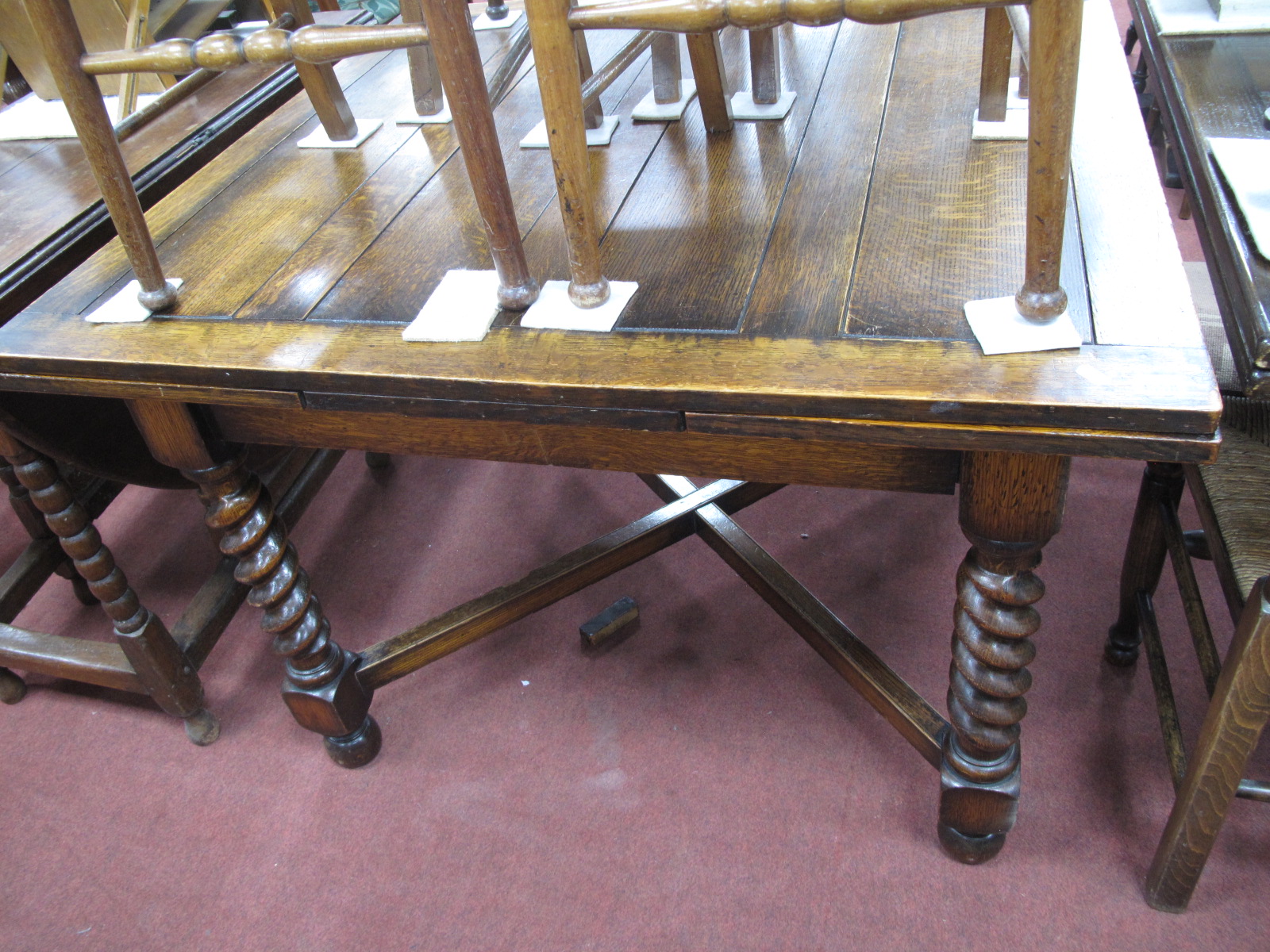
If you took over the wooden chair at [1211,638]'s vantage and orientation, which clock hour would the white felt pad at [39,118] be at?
The white felt pad is roughly at 9 o'clock from the wooden chair.

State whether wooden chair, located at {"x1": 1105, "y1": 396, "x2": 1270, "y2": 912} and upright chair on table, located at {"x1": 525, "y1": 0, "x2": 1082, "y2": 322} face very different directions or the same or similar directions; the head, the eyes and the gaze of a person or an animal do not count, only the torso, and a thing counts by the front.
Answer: very different directions

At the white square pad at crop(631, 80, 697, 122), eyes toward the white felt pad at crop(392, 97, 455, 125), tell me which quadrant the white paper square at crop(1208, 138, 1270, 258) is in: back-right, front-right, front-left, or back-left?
back-left
